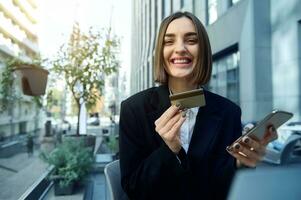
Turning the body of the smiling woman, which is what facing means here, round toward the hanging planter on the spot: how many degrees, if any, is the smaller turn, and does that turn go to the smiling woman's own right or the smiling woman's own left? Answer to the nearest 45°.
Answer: approximately 135° to the smiling woman's own right

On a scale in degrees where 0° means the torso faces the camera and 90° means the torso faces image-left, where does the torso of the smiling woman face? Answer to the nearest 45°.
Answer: approximately 0°

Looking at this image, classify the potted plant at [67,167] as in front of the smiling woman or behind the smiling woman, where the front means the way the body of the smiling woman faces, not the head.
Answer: behind

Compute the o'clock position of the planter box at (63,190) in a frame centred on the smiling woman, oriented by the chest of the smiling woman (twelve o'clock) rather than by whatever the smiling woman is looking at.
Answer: The planter box is roughly at 5 o'clock from the smiling woman.

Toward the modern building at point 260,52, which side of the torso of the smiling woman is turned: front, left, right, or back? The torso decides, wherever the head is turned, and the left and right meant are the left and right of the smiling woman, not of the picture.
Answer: back
